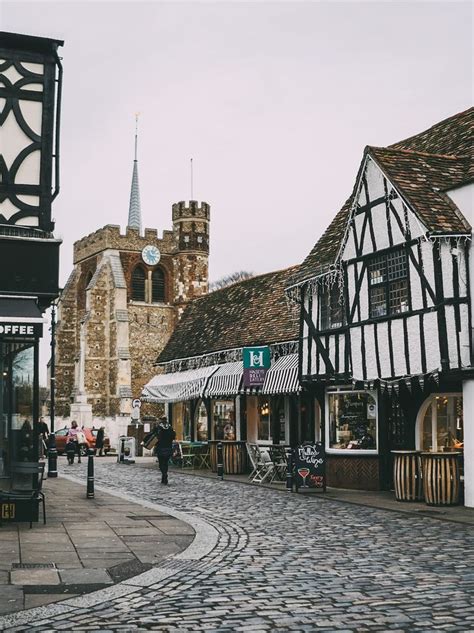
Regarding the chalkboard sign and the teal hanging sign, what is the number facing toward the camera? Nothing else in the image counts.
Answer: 2

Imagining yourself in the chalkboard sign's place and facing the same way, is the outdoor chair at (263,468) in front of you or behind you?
behind

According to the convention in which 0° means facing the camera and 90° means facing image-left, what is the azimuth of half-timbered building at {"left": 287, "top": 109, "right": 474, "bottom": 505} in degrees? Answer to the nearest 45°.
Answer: approximately 45°

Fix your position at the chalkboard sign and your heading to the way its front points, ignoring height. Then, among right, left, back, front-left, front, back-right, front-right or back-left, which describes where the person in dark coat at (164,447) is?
back-right
